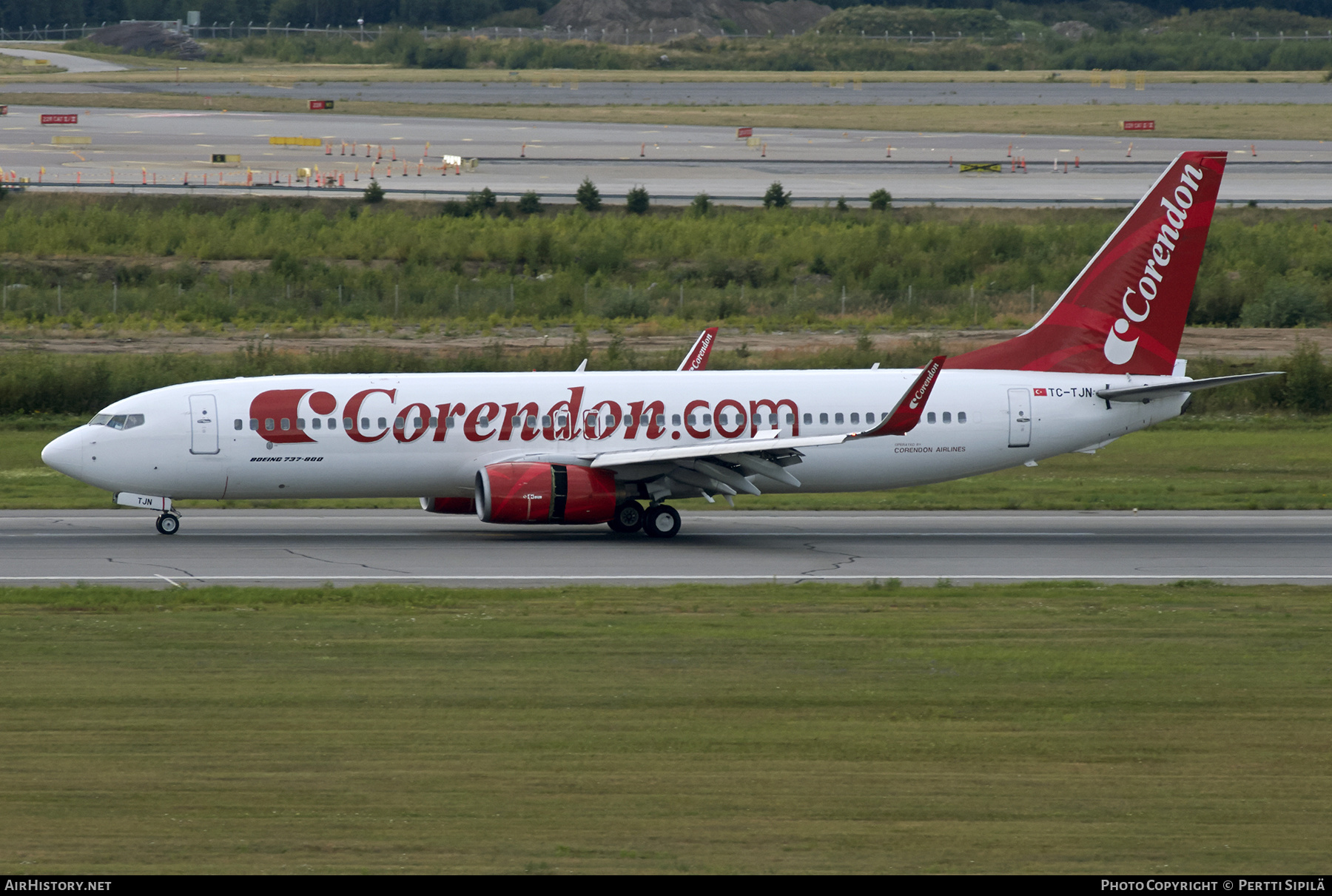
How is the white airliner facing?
to the viewer's left
